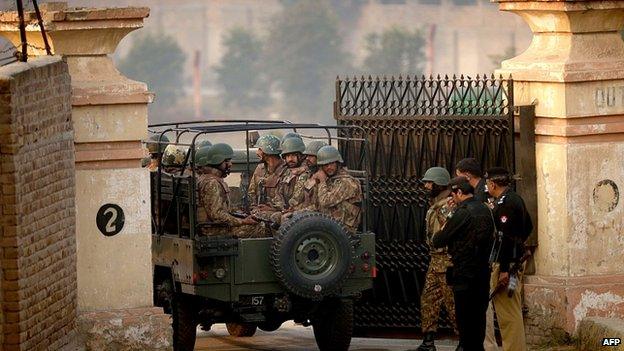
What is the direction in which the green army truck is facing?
away from the camera

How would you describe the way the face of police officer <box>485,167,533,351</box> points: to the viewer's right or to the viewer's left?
to the viewer's left

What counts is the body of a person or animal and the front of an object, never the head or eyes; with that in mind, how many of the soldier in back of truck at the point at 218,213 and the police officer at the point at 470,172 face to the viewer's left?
1

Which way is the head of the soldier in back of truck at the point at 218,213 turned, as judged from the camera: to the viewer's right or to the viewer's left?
to the viewer's right

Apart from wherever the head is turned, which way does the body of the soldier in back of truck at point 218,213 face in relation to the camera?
to the viewer's right

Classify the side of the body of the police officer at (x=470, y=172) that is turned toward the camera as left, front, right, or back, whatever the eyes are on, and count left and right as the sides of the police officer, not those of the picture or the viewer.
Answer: left
